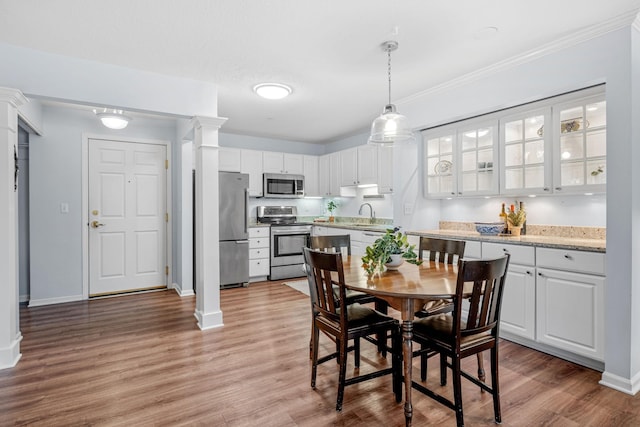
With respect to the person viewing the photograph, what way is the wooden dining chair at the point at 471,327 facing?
facing away from the viewer and to the left of the viewer

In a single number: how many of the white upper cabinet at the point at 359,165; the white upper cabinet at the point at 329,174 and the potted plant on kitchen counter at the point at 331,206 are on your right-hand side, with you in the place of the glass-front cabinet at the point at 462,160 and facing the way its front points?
3

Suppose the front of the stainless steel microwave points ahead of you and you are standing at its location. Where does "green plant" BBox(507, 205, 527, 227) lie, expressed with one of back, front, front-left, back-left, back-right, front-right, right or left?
front-left

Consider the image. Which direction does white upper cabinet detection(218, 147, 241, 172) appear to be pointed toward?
toward the camera

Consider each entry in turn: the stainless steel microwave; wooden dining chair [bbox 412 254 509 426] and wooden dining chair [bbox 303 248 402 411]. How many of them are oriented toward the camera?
1

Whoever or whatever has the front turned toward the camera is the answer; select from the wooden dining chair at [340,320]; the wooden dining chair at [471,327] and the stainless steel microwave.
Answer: the stainless steel microwave

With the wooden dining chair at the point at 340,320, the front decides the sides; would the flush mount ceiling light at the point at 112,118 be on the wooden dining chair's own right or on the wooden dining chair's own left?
on the wooden dining chair's own left

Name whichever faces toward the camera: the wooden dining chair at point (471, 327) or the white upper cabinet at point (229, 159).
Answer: the white upper cabinet

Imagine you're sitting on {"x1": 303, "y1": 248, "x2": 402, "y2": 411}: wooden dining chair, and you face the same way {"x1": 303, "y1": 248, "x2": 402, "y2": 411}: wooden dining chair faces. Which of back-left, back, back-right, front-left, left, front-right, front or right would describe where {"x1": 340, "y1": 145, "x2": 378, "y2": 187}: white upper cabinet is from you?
front-left

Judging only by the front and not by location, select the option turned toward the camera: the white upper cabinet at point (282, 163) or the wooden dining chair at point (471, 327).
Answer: the white upper cabinet

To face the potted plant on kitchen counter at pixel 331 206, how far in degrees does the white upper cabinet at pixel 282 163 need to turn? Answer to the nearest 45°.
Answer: approximately 90° to its left

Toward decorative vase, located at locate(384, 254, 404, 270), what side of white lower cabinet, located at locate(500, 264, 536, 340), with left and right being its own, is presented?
front

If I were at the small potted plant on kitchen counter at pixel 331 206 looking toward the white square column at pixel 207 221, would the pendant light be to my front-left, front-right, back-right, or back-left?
front-left

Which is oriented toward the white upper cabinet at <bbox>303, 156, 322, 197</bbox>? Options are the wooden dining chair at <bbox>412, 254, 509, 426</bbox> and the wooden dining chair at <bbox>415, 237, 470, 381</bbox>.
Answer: the wooden dining chair at <bbox>412, 254, 509, 426</bbox>

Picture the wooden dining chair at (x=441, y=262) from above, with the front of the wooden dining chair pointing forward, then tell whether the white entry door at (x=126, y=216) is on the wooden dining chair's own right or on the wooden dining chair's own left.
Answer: on the wooden dining chair's own right

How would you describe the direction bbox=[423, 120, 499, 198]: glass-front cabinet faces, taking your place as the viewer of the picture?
facing the viewer and to the left of the viewer

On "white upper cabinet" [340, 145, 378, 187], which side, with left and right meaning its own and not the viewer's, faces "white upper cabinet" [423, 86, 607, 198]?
left

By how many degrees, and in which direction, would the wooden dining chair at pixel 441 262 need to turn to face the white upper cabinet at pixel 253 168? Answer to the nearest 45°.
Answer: approximately 90° to its right
